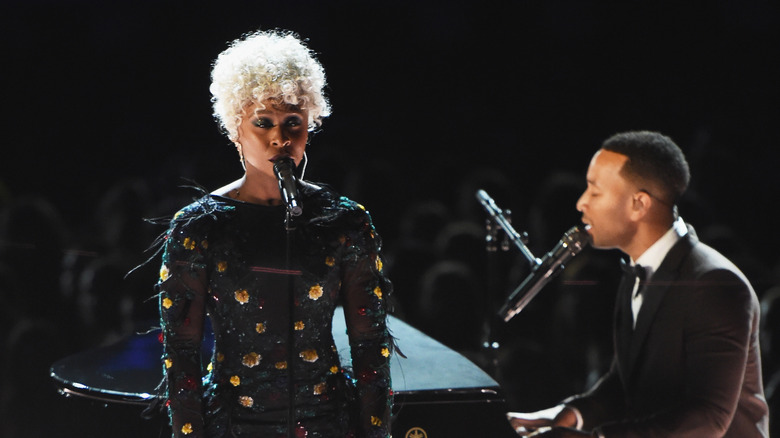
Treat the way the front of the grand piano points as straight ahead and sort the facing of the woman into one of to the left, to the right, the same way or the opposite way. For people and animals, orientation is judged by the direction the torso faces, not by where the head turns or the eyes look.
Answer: to the right

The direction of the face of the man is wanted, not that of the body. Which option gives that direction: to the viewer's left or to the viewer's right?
to the viewer's left

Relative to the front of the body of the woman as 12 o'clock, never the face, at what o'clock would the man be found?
The man is roughly at 9 o'clock from the woman.

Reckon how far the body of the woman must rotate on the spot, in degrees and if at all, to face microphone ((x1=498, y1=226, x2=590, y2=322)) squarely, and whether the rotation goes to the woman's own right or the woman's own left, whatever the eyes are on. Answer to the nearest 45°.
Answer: approximately 90° to the woman's own left

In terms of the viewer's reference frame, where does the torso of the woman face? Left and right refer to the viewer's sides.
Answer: facing the viewer

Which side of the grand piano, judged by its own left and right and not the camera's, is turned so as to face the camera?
right

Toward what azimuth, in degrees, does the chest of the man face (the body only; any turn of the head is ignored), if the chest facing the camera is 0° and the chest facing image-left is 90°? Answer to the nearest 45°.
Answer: approximately 90°

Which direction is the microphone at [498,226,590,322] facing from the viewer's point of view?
to the viewer's right

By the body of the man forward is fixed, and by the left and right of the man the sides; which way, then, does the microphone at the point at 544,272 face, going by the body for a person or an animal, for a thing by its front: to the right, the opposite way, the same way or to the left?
the opposite way
